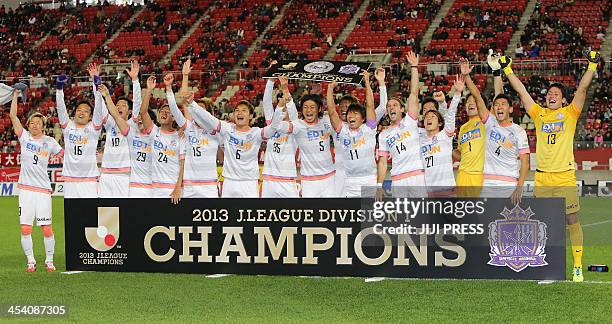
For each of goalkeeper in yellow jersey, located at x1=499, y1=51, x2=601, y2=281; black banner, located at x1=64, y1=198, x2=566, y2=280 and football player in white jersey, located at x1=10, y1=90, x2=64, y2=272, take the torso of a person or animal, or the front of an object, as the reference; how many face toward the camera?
3

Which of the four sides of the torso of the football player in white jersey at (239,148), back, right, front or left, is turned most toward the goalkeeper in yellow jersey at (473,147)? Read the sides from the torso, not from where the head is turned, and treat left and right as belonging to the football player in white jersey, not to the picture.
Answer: left

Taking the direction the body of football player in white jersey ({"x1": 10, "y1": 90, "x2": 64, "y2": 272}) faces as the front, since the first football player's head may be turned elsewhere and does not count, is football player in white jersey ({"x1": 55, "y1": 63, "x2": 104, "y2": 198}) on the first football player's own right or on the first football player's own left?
on the first football player's own left

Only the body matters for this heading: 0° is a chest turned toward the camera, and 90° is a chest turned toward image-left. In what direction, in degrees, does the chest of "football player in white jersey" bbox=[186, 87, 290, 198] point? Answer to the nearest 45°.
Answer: approximately 0°

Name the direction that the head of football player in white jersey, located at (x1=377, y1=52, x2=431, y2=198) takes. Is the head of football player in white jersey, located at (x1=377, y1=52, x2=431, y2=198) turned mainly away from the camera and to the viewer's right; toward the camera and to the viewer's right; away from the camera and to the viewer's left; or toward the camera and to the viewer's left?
toward the camera and to the viewer's left

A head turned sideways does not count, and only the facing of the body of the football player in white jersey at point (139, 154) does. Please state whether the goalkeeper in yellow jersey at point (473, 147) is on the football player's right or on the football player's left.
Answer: on the football player's left
